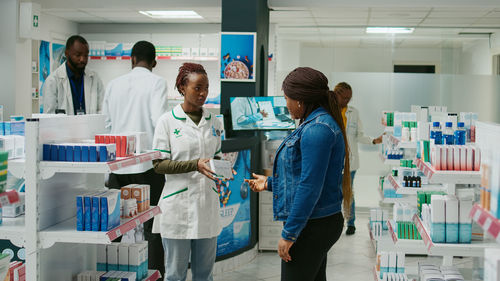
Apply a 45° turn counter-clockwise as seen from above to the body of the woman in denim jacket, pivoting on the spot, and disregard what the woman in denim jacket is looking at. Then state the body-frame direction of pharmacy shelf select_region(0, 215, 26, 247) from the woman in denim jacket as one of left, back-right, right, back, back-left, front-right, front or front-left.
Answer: front-right

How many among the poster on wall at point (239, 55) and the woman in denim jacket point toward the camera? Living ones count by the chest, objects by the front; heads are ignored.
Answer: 1

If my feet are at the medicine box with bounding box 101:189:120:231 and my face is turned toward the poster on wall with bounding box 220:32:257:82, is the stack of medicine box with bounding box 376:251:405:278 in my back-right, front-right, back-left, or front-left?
front-right

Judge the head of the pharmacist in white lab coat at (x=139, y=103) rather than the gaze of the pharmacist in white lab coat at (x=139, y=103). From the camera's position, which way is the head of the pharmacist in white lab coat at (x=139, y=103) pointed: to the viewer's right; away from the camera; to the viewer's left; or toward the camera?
away from the camera

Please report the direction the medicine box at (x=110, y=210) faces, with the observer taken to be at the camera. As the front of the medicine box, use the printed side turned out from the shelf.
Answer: facing the viewer and to the right of the viewer

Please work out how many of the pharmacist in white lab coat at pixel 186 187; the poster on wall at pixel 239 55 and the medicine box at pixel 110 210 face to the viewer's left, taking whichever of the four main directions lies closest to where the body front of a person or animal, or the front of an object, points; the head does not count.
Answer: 0

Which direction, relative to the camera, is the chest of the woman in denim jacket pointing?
to the viewer's left

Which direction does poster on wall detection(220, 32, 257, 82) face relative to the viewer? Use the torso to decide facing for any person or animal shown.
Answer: toward the camera

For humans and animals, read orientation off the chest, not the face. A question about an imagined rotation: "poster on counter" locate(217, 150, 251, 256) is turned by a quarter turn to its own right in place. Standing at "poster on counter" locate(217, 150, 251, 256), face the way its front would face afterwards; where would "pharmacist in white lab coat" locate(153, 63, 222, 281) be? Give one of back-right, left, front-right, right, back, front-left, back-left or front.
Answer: front-left

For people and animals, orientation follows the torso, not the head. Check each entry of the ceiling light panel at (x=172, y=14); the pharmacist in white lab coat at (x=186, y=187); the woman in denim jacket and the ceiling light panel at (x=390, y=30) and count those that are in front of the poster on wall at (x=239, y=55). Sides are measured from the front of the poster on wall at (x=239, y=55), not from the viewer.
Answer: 2

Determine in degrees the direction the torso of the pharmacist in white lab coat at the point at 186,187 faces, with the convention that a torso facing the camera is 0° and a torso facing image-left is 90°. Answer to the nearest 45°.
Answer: approximately 315°

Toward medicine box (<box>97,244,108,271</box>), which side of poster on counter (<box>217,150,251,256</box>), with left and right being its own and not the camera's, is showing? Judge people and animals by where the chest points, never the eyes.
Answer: right

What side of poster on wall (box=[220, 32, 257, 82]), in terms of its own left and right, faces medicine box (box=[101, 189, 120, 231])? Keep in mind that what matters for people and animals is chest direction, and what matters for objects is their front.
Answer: front
